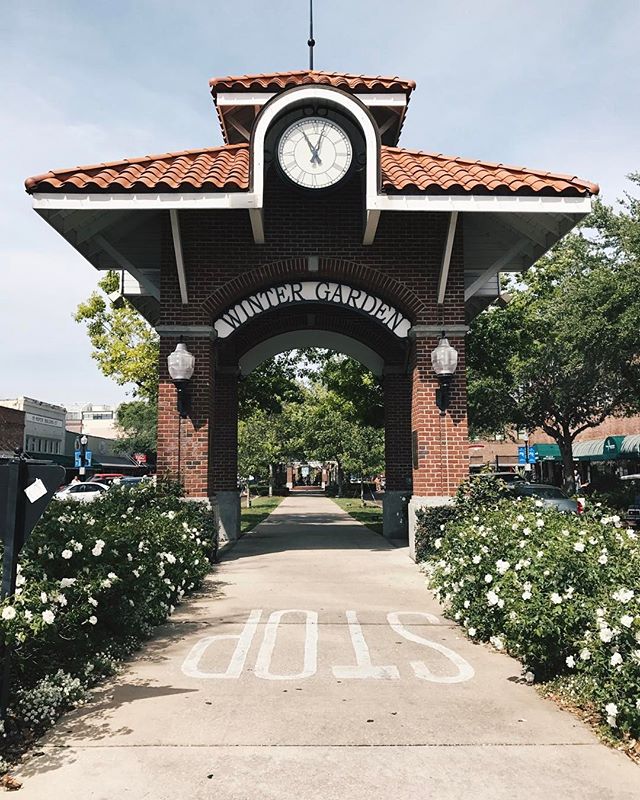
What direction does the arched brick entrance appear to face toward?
toward the camera

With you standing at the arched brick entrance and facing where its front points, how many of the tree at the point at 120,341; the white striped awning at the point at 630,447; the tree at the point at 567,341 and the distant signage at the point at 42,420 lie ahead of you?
0

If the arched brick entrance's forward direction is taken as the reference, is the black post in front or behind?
in front

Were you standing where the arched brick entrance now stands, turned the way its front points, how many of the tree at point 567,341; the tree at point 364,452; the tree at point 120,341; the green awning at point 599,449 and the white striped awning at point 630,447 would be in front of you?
0

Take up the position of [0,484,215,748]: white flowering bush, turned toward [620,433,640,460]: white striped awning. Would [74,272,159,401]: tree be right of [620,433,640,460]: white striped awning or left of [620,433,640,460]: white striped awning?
left

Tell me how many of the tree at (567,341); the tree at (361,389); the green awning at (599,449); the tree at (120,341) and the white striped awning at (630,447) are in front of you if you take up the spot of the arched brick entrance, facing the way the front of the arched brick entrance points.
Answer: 0

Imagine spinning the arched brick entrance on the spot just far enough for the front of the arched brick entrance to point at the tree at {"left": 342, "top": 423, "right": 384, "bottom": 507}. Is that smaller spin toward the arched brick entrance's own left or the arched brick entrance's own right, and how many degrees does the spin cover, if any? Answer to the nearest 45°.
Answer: approximately 180°

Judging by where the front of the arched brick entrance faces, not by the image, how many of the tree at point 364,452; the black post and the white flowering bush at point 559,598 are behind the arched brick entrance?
1

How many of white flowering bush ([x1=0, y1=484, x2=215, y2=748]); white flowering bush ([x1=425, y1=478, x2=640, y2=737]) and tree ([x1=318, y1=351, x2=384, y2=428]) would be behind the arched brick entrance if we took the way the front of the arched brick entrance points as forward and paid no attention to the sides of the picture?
1

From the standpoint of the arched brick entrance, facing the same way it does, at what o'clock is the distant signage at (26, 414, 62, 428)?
The distant signage is roughly at 5 o'clock from the arched brick entrance.

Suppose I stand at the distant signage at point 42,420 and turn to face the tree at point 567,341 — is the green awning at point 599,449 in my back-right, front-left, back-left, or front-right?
front-left

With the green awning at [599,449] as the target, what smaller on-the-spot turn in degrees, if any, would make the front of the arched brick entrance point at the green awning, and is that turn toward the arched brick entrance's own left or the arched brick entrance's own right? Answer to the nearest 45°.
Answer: approximately 135° to the arched brick entrance's own left

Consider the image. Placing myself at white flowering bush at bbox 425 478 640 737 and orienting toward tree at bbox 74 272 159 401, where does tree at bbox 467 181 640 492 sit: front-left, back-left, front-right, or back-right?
front-right

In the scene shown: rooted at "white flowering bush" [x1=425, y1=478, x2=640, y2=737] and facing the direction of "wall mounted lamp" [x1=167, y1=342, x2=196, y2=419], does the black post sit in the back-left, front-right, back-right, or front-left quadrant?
front-left

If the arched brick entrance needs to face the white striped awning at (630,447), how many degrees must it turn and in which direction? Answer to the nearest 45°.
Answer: approximately 135° to its left

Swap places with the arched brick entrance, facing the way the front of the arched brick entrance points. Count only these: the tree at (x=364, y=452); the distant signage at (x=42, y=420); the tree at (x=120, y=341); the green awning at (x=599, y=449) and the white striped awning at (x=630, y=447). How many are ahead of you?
0

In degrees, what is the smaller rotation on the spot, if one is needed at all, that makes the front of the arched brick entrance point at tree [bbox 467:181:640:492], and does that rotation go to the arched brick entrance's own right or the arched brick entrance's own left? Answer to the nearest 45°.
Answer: approximately 135° to the arched brick entrance's own left

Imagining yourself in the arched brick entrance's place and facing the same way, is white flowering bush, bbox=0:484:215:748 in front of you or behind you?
in front

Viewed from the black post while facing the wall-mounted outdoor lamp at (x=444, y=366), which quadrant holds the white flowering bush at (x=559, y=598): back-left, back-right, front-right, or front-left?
front-right

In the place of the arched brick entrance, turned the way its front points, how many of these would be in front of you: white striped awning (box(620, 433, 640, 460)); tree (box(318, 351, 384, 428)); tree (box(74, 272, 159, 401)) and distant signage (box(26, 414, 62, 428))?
0

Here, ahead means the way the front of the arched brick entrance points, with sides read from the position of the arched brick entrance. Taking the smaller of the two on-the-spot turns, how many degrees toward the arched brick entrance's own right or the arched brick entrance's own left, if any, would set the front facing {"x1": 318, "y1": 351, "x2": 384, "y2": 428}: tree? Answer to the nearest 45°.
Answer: approximately 180°
